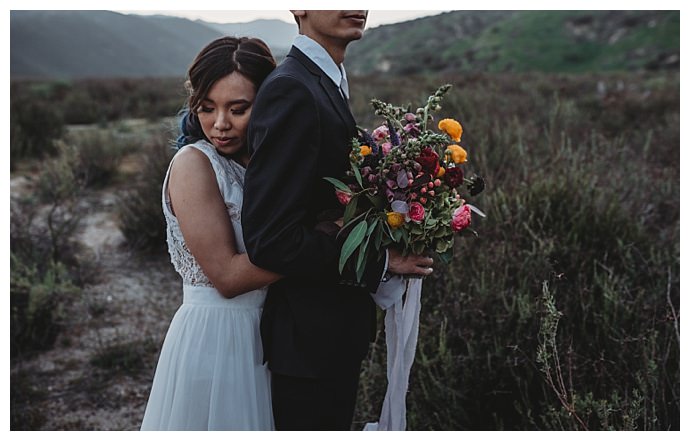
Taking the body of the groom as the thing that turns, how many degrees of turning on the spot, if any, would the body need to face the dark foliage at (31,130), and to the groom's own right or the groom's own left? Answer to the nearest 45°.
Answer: approximately 135° to the groom's own left

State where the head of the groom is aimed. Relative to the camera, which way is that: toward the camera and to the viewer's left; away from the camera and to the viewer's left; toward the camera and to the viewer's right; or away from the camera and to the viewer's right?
toward the camera and to the viewer's right

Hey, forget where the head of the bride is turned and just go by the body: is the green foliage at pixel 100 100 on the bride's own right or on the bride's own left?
on the bride's own left

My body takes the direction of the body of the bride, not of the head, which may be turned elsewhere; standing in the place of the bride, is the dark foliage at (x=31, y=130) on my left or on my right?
on my left

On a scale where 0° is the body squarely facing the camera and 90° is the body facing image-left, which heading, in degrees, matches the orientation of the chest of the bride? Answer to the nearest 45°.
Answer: approximately 270°

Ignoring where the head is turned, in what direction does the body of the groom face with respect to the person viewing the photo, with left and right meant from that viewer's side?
facing to the right of the viewer
